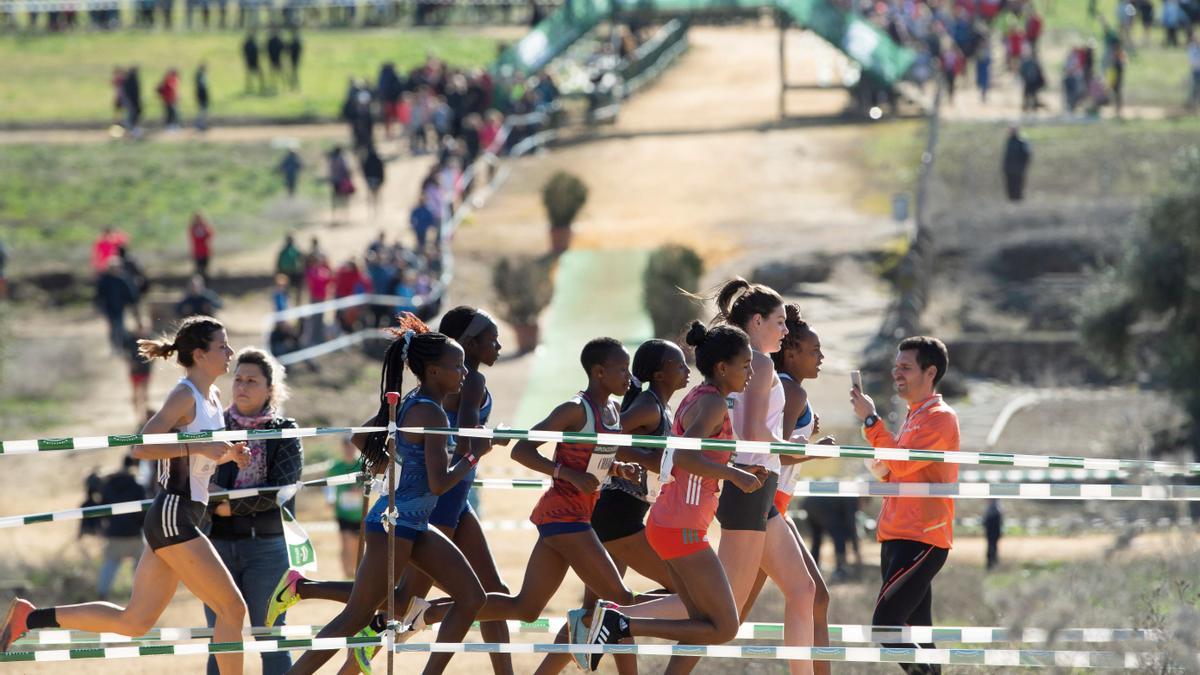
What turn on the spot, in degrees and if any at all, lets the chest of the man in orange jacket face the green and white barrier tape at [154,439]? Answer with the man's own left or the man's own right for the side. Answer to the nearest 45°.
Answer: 0° — they already face it

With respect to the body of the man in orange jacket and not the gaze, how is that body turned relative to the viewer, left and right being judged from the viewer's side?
facing to the left of the viewer

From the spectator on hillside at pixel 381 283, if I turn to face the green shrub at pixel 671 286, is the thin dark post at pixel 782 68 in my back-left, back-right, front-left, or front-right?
front-left
